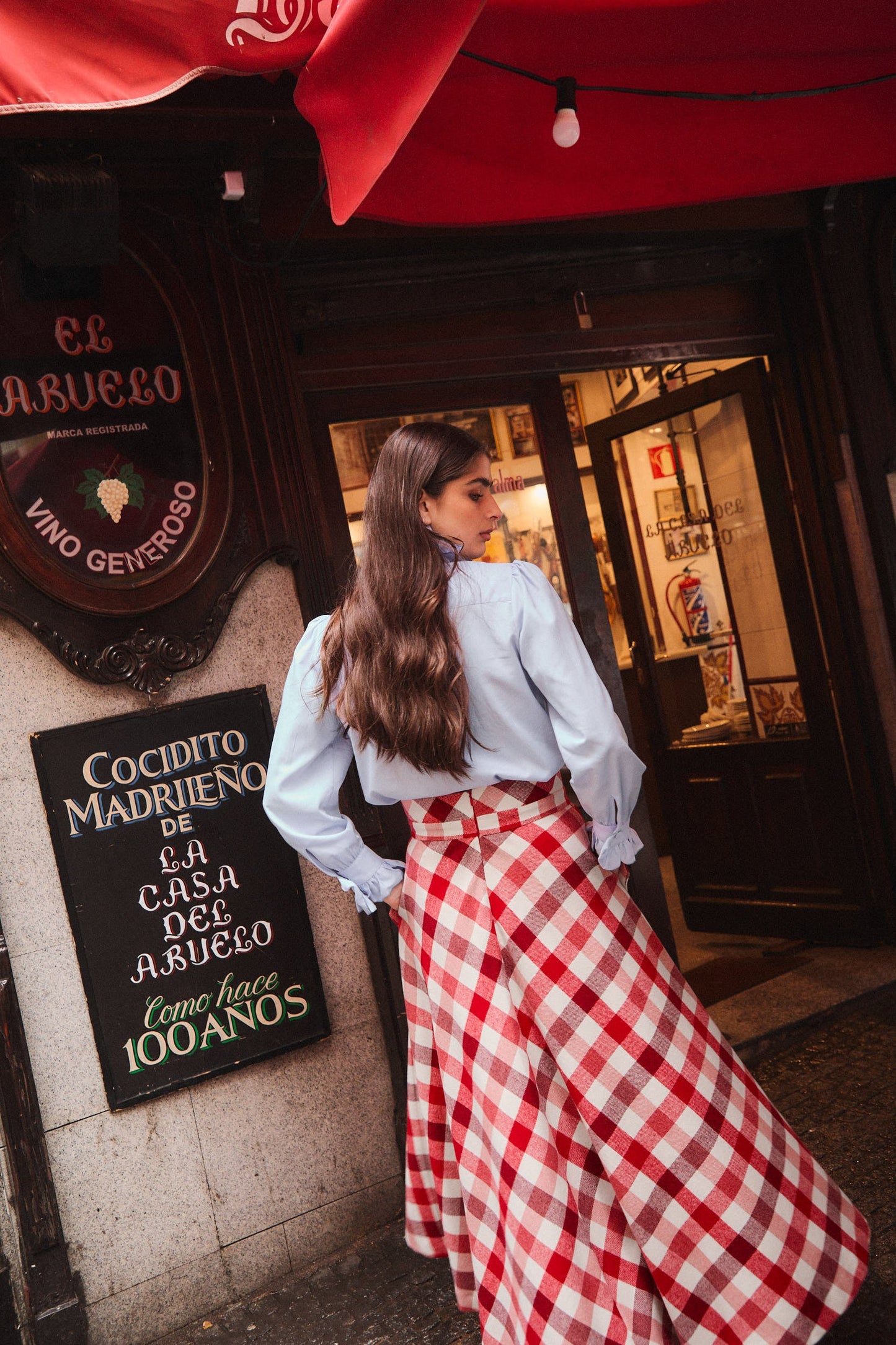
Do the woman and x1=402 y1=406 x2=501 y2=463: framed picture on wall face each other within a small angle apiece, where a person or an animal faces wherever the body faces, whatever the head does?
yes

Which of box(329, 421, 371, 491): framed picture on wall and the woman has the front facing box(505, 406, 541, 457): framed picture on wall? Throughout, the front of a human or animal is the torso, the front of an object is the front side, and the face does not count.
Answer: the woman

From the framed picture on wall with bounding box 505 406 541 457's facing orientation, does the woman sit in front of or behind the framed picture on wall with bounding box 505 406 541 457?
in front

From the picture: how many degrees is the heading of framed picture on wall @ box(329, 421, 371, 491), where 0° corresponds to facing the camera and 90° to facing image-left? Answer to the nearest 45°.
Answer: approximately 0°

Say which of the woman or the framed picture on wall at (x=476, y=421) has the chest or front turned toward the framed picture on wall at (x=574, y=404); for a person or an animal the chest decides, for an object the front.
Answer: the woman

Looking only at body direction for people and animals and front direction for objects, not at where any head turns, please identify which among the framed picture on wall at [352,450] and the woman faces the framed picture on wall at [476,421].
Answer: the woman

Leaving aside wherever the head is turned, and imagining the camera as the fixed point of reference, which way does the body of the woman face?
away from the camera

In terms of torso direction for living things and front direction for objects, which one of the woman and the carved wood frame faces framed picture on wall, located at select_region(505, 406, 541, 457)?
the woman

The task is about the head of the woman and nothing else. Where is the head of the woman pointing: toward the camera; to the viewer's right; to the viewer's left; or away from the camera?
to the viewer's right
